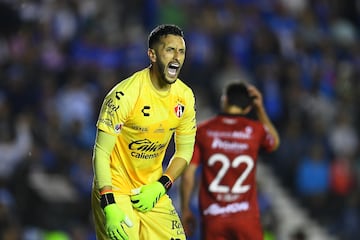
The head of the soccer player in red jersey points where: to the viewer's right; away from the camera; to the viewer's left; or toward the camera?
away from the camera

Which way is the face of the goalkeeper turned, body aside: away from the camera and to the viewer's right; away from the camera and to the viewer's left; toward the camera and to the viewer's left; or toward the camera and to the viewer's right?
toward the camera and to the viewer's right

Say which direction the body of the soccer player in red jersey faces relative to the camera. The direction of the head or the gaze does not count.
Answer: away from the camera

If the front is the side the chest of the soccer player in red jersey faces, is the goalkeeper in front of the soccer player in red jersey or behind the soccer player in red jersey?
behind

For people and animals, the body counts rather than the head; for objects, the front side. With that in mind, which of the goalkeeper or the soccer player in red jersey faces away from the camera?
the soccer player in red jersey

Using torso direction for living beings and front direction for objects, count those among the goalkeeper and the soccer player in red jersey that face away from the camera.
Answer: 1
